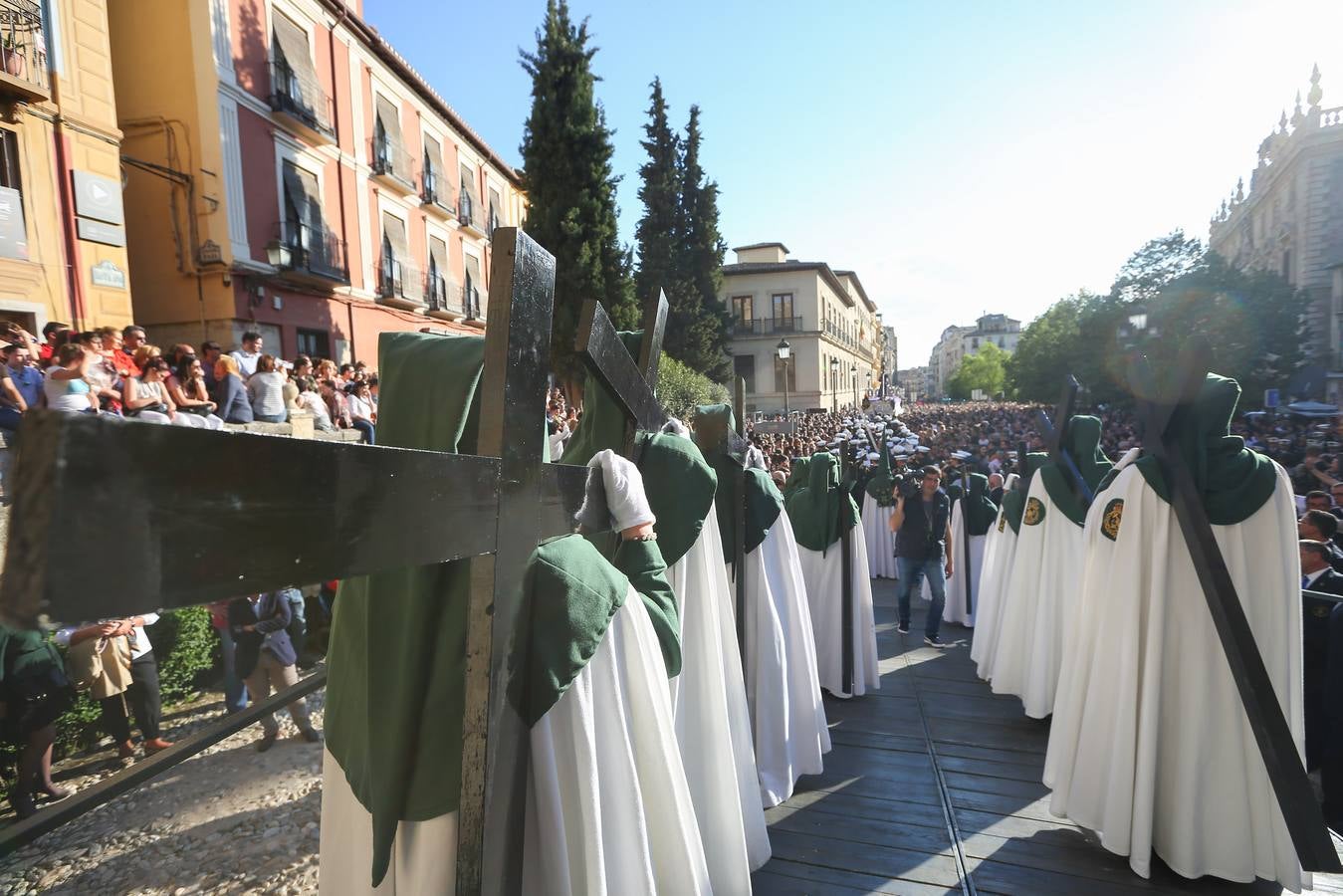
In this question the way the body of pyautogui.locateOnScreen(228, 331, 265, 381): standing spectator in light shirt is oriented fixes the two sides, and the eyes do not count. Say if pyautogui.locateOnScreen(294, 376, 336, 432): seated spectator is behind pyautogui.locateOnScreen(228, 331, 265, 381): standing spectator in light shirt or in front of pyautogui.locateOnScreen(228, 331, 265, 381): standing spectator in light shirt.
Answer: in front

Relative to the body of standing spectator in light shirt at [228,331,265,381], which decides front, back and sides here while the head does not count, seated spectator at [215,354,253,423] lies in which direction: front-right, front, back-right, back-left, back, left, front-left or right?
front-right

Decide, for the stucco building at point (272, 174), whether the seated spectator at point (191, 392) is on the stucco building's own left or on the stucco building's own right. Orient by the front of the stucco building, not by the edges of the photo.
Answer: on the stucco building's own right

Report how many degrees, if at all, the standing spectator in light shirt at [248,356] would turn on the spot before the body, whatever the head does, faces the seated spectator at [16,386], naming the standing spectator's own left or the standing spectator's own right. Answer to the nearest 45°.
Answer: approximately 90° to the standing spectator's own right

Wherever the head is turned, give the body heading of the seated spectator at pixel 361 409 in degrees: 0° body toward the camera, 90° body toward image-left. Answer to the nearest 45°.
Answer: approximately 315°

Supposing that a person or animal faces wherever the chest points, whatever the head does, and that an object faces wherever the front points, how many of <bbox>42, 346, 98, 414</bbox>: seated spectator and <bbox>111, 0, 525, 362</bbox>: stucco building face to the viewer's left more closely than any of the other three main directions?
0

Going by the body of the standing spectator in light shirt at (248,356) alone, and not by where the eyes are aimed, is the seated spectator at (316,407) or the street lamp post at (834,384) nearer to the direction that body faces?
the seated spectator

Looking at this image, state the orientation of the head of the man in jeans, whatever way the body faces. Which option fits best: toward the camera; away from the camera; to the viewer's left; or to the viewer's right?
toward the camera

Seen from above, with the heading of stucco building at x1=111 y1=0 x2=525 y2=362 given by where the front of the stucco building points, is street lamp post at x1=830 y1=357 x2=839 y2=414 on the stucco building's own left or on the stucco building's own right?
on the stucco building's own left

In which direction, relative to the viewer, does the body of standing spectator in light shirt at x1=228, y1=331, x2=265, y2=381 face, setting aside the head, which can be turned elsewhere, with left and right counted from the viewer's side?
facing the viewer and to the right of the viewer

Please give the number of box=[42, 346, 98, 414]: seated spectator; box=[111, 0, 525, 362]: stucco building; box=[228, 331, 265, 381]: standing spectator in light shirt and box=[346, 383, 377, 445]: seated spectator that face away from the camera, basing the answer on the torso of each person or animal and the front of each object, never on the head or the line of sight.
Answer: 0

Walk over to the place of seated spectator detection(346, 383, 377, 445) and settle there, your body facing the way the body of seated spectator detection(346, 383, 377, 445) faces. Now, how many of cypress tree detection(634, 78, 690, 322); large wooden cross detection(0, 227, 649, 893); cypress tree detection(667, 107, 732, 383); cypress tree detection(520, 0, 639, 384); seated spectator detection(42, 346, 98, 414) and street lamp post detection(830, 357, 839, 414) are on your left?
4

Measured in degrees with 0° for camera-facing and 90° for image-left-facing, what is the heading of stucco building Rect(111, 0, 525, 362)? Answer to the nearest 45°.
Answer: approximately 315°
